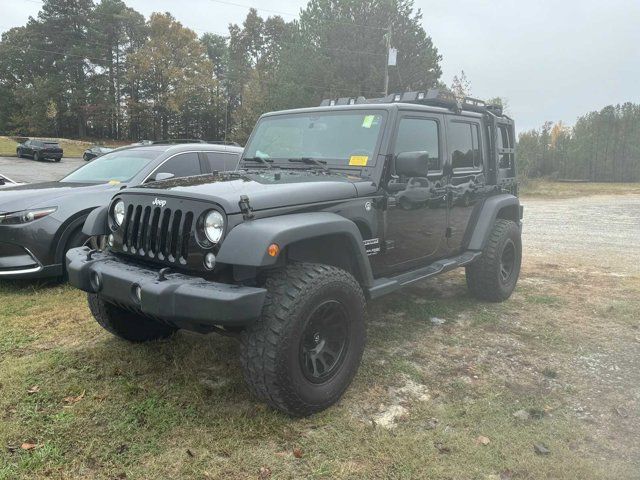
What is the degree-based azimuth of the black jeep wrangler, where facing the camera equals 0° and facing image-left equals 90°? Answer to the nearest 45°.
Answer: approximately 45°

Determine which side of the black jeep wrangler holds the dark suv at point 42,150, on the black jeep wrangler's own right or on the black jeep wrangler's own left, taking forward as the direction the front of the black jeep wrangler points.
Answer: on the black jeep wrangler's own right
